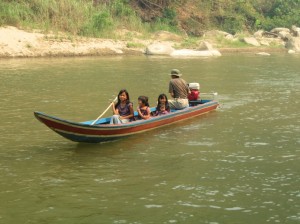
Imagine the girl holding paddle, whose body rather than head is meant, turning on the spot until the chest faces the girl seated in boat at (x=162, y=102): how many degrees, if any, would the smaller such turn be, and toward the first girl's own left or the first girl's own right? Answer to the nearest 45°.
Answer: approximately 180°

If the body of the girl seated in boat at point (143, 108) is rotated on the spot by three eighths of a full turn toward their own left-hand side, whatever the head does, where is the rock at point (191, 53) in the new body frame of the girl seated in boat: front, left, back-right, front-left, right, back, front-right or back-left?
left

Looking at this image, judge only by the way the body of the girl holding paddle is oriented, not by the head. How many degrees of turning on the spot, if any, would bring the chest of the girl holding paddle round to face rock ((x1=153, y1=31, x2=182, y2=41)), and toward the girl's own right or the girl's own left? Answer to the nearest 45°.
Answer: approximately 135° to the girl's own right

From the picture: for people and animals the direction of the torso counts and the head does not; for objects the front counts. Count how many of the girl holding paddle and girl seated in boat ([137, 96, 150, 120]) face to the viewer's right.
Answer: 0

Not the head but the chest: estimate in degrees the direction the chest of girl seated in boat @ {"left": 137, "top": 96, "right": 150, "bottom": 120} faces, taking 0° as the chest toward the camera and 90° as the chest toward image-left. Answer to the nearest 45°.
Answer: approximately 45°

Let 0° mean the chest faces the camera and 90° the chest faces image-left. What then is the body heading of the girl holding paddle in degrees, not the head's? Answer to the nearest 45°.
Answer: approximately 45°

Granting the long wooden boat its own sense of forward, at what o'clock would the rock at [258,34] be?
The rock is roughly at 5 o'clock from the long wooden boat.

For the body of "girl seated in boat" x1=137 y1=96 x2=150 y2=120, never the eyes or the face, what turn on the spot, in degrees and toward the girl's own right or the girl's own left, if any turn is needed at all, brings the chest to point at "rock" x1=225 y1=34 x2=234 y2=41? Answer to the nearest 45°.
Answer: approximately 135° to the girl's own right

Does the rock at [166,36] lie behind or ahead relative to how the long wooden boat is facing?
behind

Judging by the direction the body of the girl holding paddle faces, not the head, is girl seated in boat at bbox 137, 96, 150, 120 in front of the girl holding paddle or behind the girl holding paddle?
behind
